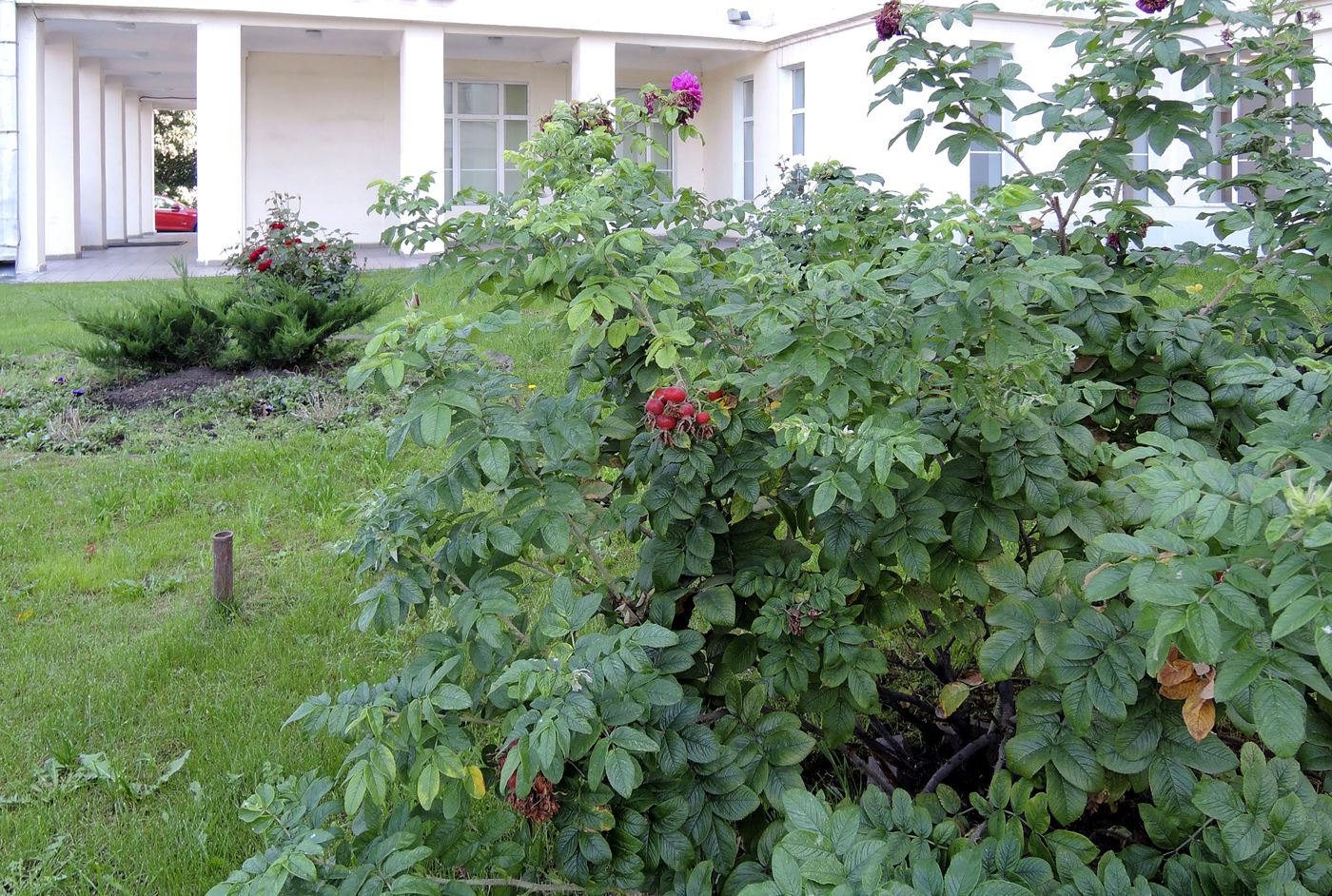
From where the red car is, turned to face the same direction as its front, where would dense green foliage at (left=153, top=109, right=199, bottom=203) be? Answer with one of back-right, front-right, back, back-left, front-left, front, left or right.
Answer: left

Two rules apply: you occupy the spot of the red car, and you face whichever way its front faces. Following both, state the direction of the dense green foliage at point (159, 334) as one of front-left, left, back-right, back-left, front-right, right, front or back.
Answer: right

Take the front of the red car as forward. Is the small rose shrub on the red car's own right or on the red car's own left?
on the red car's own right

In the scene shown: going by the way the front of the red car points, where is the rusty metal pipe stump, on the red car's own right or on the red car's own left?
on the red car's own right

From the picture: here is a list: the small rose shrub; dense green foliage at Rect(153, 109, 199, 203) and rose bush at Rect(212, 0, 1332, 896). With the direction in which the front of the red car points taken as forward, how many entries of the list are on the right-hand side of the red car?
2
